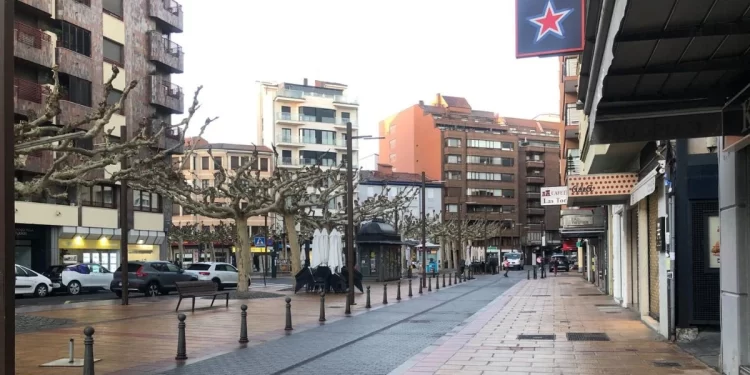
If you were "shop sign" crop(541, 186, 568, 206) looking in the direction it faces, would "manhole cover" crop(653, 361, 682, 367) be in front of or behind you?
in front

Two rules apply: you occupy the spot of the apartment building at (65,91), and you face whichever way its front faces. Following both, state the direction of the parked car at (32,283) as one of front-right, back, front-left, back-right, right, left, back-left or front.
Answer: front-right

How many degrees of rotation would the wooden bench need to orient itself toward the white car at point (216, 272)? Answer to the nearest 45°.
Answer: approximately 135° to its left
